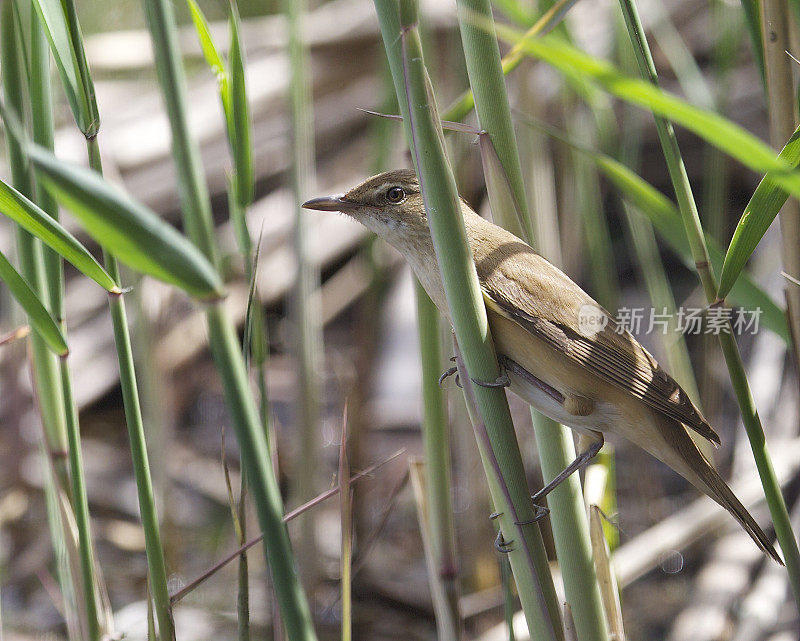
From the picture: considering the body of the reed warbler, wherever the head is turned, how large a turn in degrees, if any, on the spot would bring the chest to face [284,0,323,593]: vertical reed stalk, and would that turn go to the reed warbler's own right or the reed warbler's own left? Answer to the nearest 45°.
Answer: approximately 45° to the reed warbler's own right

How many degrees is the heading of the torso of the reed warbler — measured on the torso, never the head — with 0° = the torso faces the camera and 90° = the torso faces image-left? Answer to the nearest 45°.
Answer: approximately 90°
